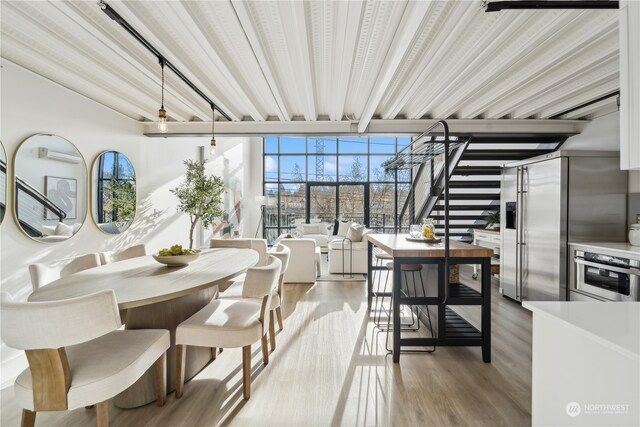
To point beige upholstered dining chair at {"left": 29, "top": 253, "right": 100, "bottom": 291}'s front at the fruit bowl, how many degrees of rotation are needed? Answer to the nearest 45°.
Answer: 0° — it already faces it

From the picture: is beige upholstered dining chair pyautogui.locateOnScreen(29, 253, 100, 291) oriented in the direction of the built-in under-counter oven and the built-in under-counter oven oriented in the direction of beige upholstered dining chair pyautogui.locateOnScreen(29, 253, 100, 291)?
yes

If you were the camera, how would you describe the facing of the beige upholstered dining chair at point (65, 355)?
facing away from the viewer and to the right of the viewer

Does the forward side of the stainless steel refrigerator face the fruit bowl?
yes

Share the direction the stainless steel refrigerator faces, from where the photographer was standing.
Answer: facing the viewer and to the left of the viewer

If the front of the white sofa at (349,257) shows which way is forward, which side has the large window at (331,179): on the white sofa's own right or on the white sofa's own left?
on the white sofa's own right

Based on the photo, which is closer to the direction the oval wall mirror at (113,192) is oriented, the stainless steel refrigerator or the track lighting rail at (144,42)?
the stainless steel refrigerator

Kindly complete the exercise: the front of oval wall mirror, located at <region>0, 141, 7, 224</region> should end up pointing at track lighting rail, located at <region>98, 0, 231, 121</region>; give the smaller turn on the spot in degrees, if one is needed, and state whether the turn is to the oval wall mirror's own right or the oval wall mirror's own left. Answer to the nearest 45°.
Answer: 0° — it already faces it

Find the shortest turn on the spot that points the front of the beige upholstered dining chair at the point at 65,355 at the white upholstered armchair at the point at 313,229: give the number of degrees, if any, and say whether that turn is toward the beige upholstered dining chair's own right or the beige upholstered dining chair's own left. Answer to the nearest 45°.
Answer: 0° — it already faces it

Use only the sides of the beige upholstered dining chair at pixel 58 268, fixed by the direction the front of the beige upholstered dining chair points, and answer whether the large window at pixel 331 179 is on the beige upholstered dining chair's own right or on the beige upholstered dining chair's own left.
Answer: on the beige upholstered dining chair's own left

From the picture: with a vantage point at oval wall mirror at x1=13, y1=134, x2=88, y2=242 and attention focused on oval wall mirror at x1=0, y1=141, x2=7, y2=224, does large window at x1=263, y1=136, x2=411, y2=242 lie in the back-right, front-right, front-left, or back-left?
back-left

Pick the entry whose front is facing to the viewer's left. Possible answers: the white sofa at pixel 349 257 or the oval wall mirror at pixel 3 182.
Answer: the white sofa

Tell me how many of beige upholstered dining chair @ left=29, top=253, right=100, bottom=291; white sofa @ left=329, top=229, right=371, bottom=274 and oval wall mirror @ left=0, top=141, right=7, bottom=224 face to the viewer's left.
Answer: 1

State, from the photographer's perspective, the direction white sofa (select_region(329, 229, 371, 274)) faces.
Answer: facing to the left of the viewer

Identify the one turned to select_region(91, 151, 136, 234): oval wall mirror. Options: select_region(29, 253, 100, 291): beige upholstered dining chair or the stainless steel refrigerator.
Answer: the stainless steel refrigerator

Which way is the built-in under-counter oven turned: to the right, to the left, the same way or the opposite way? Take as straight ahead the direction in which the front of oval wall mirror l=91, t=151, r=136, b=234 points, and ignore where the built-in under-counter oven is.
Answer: the opposite way

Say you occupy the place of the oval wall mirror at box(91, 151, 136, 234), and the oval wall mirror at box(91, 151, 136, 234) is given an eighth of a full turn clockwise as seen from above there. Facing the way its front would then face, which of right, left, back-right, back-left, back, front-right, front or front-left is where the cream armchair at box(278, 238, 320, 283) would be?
left

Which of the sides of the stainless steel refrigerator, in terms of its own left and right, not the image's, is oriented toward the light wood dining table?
front

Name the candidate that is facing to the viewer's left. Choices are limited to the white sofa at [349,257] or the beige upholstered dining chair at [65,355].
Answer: the white sofa

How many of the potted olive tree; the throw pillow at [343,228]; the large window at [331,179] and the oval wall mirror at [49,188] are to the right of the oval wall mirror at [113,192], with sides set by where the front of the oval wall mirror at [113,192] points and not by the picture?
1

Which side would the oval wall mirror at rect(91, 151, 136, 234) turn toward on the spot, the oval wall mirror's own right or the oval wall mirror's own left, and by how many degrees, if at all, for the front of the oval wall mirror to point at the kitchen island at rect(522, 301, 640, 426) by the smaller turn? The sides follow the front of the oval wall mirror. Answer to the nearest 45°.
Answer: approximately 45° to the oval wall mirror's own right

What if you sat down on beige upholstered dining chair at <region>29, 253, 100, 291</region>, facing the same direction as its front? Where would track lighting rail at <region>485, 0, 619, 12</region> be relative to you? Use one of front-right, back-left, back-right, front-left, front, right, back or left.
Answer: front
